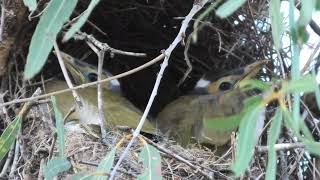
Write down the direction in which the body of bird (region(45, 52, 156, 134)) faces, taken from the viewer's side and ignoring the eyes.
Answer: to the viewer's left

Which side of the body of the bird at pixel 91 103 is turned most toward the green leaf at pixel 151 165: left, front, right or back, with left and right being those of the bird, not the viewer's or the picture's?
left

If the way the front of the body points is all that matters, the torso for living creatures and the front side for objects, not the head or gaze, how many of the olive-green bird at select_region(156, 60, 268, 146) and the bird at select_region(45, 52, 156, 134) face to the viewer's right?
1

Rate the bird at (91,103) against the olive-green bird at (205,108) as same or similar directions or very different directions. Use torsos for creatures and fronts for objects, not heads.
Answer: very different directions

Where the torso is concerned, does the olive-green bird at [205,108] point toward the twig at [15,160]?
no

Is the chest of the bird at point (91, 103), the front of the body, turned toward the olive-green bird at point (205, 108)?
no

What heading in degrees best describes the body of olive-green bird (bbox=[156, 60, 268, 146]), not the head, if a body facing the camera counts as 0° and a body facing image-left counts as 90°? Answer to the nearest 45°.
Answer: approximately 270°

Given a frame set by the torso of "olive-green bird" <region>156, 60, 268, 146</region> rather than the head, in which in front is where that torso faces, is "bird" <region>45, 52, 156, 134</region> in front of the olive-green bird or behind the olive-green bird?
behind

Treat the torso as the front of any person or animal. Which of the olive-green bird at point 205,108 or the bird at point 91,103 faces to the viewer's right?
the olive-green bird

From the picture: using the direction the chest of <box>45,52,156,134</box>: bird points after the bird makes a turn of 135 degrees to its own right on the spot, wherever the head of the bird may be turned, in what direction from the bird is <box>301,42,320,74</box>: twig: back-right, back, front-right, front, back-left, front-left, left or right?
right
